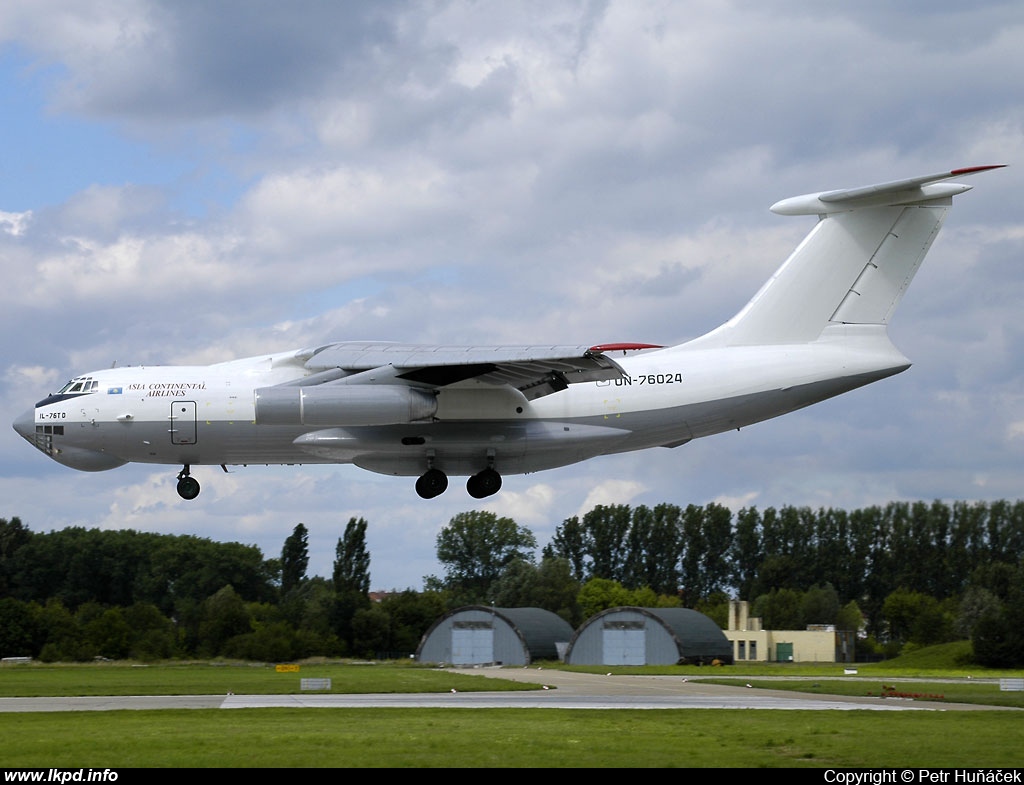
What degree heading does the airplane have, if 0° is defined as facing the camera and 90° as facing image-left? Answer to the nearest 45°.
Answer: approximately 90°

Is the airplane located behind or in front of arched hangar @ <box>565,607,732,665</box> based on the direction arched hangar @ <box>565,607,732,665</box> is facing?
in front

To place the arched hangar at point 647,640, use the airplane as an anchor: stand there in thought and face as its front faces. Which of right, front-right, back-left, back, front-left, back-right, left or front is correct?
right

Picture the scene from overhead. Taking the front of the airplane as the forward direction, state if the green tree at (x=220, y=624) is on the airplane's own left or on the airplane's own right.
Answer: on the airplane's own right

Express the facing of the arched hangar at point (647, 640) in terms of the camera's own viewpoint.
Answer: facing the viewer and to the left of the viewer

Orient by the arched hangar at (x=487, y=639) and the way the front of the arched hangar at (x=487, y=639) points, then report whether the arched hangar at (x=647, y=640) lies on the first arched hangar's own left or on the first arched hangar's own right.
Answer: on the first arched hangar's own left

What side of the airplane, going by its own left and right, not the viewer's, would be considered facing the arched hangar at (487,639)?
right

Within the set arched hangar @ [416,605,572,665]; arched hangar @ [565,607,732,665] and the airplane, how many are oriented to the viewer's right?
0

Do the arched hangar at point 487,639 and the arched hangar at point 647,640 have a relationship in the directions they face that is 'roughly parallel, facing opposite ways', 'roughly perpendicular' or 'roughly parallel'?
roughly parallel

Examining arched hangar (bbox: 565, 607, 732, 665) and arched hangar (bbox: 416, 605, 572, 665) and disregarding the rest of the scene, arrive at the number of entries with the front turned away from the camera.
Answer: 0
